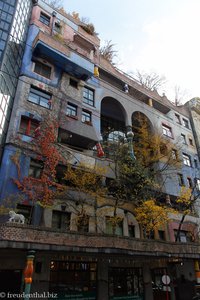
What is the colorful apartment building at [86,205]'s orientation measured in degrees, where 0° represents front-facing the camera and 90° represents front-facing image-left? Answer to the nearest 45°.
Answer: approximately 315°
